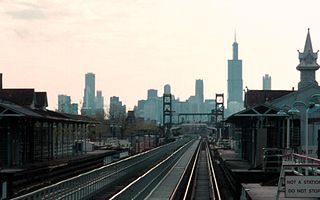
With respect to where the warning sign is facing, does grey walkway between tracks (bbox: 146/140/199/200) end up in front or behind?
behind

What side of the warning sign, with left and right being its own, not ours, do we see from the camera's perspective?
front

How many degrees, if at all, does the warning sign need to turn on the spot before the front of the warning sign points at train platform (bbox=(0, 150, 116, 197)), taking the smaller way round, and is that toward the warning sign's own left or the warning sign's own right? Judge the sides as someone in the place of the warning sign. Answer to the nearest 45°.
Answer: approximately 135° to the warning sign's own right
